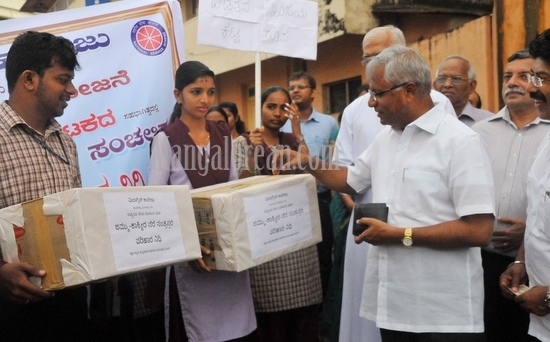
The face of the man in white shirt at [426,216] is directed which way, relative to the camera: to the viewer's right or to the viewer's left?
to the viewer's left

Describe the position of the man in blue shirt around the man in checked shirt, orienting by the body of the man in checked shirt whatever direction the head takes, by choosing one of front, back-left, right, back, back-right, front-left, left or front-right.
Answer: left

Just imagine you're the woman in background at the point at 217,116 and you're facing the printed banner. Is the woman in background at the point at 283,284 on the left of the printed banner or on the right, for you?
left

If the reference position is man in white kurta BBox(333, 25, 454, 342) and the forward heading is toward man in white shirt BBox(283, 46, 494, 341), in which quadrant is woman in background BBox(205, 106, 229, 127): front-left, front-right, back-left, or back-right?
back-right

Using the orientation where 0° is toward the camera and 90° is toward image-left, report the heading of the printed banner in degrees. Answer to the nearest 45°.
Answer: approximately 0°

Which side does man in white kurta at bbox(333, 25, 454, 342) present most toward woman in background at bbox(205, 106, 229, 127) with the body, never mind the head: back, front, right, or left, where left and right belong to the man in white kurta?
right

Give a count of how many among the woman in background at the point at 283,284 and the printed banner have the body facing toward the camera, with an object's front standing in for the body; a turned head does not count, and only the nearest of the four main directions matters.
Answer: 2

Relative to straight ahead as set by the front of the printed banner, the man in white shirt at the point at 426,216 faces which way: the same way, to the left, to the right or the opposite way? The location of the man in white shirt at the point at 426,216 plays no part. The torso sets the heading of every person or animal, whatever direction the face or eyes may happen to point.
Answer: to the right

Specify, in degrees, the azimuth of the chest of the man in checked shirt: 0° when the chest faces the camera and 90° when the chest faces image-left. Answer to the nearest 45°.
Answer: approximately 315°

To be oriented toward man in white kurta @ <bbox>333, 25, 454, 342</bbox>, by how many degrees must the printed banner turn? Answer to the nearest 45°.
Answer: approximately 45° to its left
